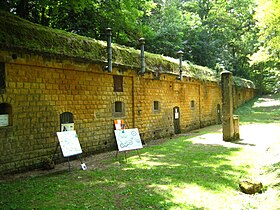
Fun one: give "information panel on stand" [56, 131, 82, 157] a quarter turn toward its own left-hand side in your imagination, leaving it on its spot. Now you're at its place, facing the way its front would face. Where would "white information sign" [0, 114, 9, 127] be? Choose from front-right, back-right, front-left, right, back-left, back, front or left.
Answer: back-left

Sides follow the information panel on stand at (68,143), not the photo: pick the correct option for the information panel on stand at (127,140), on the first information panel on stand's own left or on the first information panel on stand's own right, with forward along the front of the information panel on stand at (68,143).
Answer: on the first information panel on stand's own left

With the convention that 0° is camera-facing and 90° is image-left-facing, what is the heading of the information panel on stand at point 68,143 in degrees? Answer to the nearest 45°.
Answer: approximately 315°
